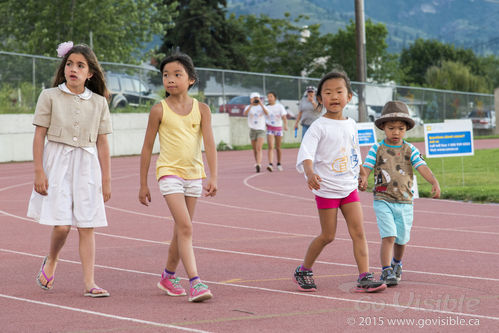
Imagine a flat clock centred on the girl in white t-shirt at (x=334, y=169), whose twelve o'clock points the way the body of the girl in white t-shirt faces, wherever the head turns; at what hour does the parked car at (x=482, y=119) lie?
The parked car is roughly at 8 o'clock from the girl in white t-shirt.

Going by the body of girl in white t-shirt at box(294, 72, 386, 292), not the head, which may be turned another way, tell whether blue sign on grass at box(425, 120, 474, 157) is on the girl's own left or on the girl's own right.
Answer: on the girl's own left

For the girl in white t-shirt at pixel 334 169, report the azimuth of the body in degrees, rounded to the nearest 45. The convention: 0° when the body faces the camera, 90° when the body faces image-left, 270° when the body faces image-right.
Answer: approximately 315°

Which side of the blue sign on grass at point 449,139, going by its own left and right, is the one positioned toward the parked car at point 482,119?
back

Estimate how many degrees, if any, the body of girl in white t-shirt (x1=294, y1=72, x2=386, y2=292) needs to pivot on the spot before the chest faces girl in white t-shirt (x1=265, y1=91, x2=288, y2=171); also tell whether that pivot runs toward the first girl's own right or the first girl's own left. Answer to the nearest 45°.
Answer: approximately 135° to the first girl's own left

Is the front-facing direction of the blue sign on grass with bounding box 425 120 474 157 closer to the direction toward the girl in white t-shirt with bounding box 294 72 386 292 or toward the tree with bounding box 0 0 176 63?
the girl in white t-shirt

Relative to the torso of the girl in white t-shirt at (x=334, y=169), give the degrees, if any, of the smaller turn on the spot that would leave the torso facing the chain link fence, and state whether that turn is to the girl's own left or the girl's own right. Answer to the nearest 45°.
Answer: approximately 135° to the girl's own left

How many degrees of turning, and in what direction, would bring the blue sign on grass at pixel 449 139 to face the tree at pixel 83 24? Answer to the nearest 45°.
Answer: approximately 135° to its right

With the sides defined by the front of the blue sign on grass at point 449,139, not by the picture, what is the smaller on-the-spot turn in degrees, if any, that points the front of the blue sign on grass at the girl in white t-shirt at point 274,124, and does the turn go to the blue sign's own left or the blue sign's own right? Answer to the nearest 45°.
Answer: approximately 135° to the blue sign's own right

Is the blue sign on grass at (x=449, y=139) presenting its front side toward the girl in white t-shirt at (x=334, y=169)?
yes

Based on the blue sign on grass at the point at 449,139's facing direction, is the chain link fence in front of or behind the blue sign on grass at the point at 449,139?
behind
